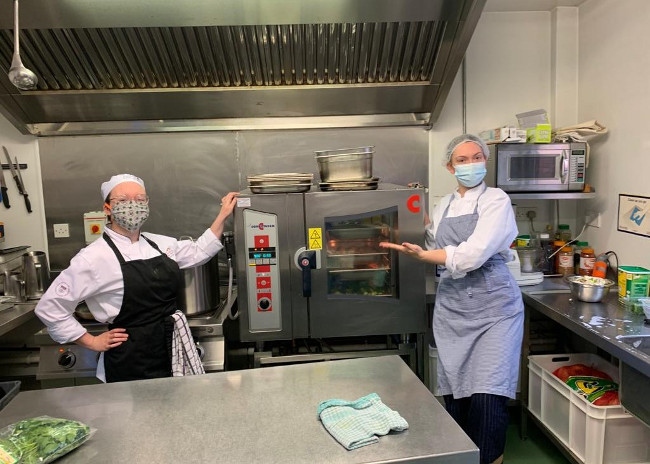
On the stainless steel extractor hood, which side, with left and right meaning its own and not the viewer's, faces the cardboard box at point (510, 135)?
left

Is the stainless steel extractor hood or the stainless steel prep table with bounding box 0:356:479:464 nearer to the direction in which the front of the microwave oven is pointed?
the stainless steel prep table

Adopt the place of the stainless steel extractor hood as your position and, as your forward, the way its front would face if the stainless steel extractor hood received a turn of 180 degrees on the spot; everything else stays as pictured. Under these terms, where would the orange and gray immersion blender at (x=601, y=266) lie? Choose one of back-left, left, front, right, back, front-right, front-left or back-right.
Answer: right

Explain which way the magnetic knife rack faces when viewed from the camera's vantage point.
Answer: facing the viewer

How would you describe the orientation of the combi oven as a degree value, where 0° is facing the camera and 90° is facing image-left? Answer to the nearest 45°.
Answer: approximately 0°

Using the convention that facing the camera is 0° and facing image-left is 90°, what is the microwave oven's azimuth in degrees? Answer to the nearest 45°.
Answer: approximately 0°

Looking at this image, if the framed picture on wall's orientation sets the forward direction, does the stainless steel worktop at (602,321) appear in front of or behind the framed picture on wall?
in front
